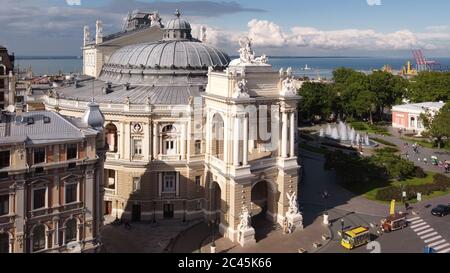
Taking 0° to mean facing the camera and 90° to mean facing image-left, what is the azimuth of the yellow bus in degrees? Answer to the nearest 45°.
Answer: approximately 45°
